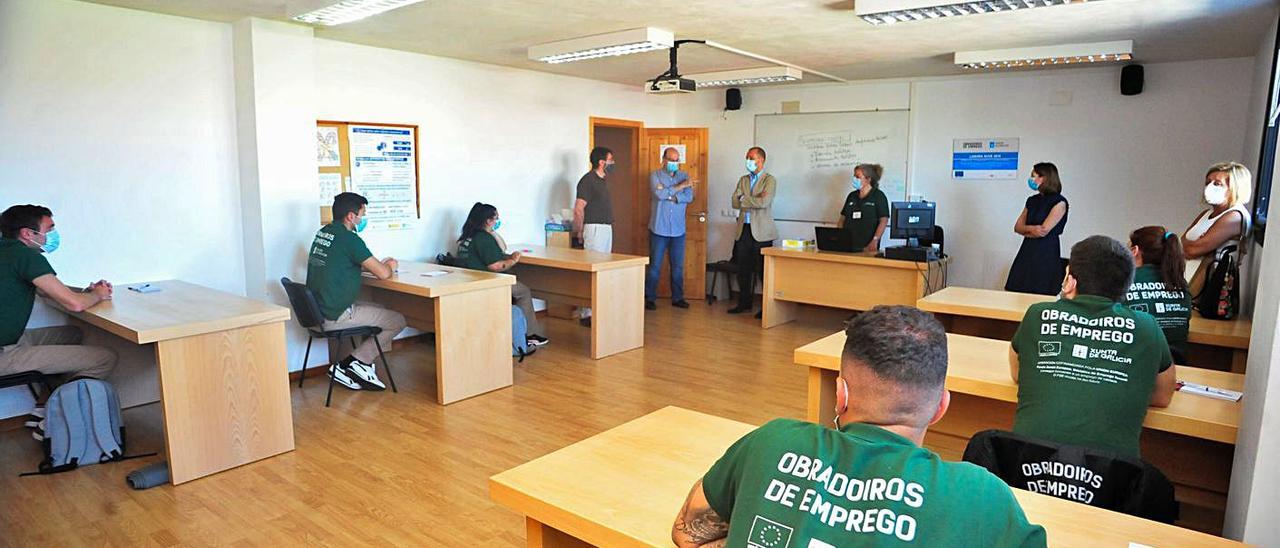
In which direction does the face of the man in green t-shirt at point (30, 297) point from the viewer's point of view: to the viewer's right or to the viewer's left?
to the viewer's right

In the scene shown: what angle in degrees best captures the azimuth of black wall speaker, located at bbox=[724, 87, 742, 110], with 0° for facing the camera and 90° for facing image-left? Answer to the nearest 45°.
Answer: approximately 0°

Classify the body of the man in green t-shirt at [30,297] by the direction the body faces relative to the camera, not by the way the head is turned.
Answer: to the viewer's right

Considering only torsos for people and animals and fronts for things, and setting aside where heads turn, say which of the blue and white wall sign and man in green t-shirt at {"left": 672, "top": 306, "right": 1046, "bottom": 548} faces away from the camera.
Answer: the man in green t-shirt

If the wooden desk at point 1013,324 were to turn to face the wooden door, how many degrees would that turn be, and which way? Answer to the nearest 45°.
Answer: approximately 135° to its right

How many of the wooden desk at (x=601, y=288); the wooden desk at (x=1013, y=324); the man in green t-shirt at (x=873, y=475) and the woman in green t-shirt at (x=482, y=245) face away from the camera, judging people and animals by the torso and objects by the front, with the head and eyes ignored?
1

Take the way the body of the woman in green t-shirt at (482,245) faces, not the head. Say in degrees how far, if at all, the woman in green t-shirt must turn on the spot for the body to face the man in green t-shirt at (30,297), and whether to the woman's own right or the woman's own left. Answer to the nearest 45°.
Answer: approximately 135° to the woman's own right

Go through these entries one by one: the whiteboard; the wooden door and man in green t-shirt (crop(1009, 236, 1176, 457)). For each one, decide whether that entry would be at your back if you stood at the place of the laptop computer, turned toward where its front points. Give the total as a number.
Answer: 1

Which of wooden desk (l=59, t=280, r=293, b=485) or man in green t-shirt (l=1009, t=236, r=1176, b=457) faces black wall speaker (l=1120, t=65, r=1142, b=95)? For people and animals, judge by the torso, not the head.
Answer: the man in green t-shirt

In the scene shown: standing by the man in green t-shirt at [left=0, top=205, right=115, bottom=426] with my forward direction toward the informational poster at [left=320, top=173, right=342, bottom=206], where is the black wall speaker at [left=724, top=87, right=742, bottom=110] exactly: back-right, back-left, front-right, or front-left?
front-right

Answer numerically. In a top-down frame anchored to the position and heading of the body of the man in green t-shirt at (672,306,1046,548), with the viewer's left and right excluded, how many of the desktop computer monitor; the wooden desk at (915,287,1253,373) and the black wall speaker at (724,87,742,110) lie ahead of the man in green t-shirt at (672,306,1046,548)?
3

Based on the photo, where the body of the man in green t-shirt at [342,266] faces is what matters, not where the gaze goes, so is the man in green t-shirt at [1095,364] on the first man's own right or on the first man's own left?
on the first man's own right

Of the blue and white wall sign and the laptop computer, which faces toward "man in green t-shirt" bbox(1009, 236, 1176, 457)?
the blue and white wall sign

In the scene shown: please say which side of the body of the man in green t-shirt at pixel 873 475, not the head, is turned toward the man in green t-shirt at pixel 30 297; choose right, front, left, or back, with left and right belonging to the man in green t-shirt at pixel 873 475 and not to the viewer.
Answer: left

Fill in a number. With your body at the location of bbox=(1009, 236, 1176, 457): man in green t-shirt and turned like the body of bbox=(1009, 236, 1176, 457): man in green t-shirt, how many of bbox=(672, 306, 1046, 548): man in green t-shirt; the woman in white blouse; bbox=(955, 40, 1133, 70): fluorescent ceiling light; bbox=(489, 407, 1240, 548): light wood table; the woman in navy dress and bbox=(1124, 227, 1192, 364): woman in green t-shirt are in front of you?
4

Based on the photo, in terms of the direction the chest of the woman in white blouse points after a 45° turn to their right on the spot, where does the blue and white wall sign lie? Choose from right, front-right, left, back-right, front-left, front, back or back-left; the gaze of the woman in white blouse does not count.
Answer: front-right
